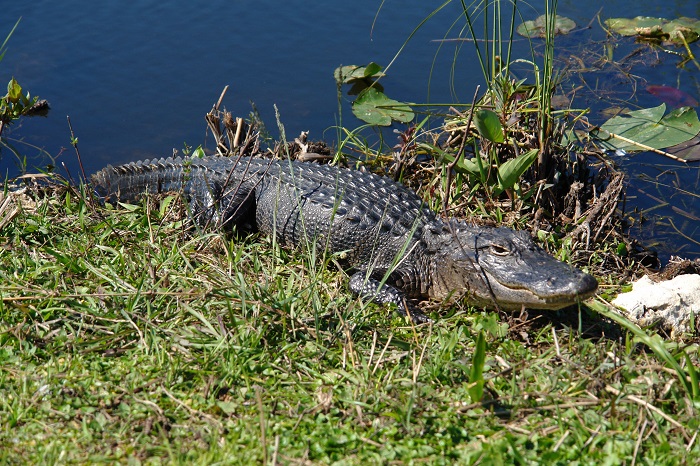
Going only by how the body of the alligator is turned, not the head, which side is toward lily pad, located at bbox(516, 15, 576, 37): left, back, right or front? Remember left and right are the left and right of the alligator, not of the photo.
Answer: left

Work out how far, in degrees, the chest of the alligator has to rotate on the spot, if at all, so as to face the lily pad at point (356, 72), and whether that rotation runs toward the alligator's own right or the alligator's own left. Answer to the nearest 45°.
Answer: approximately 135° to the alligator's own left

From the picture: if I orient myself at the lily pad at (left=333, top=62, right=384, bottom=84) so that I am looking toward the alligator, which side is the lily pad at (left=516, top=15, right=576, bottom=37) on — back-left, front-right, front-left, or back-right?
back-left

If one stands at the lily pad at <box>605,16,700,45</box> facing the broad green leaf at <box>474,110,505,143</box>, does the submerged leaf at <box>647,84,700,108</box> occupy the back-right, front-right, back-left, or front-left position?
front-left

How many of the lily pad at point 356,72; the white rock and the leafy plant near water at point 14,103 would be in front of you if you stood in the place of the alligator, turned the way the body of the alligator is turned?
1

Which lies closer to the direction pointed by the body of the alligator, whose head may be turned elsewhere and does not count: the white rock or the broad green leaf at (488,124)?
the white rock

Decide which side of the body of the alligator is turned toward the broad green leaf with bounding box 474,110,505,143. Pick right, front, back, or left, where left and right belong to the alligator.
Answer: left

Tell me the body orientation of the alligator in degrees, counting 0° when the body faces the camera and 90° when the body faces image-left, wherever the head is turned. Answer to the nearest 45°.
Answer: approximately 315°

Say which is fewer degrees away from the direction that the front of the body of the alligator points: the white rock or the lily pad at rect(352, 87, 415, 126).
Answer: the white rock

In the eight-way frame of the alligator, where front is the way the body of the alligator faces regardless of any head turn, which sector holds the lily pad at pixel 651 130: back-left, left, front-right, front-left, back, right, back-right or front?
left

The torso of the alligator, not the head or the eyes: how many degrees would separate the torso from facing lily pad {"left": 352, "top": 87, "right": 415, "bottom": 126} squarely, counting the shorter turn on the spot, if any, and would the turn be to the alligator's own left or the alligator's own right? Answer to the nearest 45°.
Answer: approximately 135° to the alligator's own left

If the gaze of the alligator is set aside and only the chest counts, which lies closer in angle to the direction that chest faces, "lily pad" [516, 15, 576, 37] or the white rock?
the white rock

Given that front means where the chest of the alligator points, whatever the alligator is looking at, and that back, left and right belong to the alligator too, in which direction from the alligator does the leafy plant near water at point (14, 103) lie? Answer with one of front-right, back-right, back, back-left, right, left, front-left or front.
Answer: back

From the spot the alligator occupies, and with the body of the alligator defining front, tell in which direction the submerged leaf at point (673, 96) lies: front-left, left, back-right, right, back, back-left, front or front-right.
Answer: left

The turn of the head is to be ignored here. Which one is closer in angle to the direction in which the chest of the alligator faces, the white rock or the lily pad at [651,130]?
the white rock
